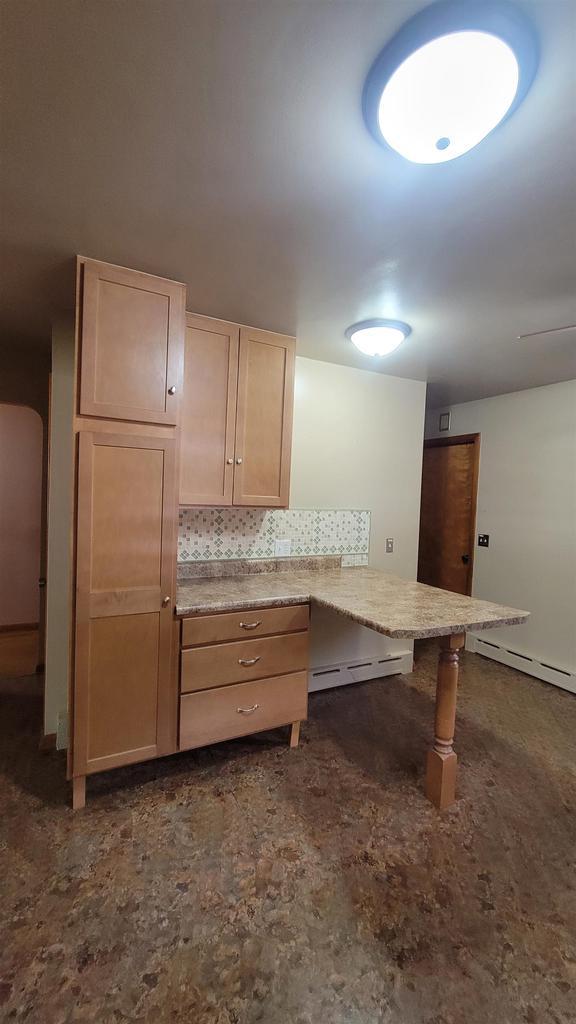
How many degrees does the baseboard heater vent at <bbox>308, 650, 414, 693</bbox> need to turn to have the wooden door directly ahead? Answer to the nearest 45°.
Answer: approximately 90° to its left

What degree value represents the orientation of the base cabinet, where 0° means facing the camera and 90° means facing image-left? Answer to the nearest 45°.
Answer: approximately 315°

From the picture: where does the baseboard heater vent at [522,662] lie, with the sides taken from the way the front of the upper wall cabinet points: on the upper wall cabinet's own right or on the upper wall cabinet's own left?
on the upper wall cabinet's own left

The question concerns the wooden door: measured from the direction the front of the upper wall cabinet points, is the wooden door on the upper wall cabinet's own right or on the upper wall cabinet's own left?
on the upper wall cabinet's own left

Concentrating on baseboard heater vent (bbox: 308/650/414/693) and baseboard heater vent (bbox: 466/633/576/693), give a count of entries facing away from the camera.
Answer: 0

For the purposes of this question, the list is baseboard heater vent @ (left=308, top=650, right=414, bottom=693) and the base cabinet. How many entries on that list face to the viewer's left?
0

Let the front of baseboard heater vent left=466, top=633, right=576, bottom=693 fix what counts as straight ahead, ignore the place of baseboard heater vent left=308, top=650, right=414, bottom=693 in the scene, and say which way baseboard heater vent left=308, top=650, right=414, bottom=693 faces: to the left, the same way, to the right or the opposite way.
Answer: to the left

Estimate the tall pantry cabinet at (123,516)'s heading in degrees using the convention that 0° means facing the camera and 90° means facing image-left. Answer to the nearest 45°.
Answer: approximately 315°

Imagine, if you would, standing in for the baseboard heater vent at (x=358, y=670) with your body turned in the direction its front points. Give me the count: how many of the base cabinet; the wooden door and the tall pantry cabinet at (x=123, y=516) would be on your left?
1

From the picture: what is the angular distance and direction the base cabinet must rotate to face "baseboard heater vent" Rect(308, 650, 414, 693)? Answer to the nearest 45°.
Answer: approximately 90° to its left

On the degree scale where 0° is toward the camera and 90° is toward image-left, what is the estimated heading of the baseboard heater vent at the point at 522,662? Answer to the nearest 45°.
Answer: approximately 45°

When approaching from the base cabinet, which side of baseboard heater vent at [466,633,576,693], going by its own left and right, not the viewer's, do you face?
front
